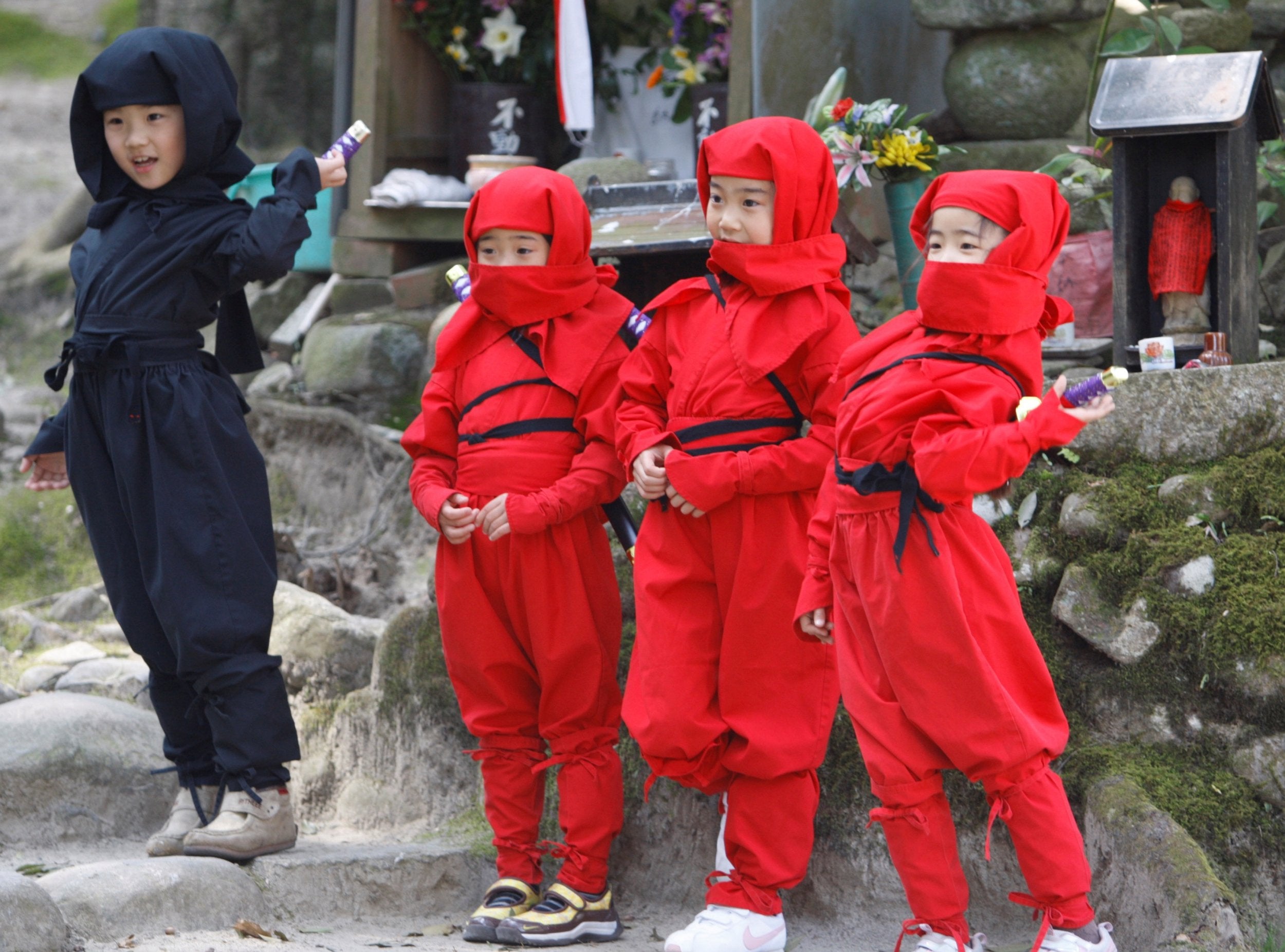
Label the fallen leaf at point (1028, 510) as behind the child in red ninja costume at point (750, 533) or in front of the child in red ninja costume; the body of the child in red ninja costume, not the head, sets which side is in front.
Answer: behind

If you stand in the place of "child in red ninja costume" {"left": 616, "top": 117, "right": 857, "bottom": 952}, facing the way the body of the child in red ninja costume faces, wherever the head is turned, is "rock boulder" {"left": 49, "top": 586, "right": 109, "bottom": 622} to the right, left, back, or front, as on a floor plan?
right

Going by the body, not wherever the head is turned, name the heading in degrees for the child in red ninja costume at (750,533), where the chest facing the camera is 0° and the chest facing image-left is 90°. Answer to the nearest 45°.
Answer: approximately 45°

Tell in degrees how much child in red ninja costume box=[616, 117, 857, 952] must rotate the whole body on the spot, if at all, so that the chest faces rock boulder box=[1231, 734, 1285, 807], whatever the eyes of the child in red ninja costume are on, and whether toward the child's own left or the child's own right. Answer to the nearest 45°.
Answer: approximately 135° to the child's own left

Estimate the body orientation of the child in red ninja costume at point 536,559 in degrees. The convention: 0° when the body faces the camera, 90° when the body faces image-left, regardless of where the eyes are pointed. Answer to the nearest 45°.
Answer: approximately 45°

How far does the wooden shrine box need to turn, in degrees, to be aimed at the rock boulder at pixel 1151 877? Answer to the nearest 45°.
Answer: approximately 45° to its left
